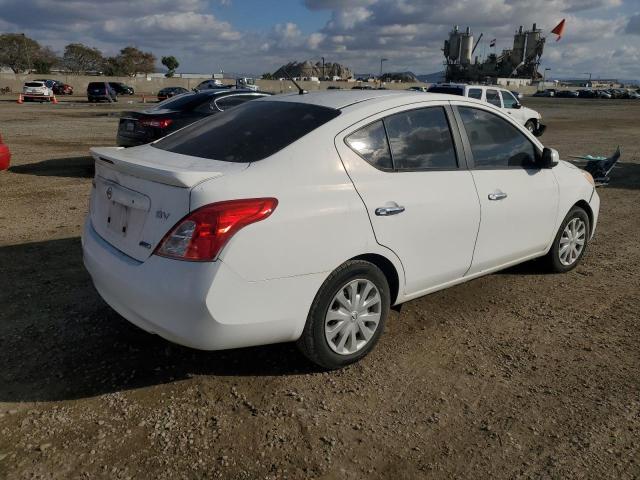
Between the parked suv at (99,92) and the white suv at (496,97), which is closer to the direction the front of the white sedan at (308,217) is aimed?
the white suv

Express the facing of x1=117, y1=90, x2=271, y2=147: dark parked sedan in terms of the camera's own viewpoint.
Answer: facing away from the viewer and to the right of the viewer

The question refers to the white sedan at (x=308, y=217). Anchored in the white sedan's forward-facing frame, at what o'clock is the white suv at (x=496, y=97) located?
The white suv is roughly at 11 o'clock from the white sedan.

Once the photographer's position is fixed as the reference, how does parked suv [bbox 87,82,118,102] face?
facing away from the viewer and to the right of the viewer

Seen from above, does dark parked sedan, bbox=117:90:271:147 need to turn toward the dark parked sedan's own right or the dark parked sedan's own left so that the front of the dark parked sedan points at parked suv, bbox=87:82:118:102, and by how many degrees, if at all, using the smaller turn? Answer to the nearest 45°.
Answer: approximately 45° to the dark parked sedan's own left

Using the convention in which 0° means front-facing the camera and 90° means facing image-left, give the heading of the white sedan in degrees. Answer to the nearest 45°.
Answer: approximately 225°

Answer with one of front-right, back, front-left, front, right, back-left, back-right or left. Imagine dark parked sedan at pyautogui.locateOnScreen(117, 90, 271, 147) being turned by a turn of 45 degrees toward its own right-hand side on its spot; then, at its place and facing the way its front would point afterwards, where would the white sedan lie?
right

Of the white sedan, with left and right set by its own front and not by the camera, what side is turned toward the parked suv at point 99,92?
left

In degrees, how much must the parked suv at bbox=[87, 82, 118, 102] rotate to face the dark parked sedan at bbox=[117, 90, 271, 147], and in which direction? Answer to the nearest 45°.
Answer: approximately 135° to its right
